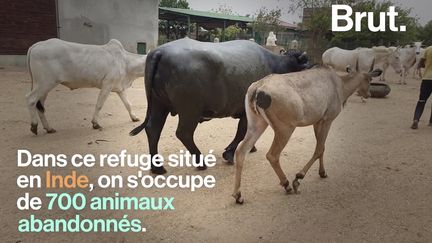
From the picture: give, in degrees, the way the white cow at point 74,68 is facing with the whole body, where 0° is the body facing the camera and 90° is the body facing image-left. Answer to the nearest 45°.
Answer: approximately 270°

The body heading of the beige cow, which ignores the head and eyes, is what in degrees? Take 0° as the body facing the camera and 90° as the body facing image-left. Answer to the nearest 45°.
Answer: approximately 225°

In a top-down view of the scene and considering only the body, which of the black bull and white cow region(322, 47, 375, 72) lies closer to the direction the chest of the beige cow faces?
the white cow

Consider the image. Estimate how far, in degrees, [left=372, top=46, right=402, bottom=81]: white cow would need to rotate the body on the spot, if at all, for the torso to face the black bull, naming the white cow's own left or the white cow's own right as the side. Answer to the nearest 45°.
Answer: approximately 90° to the white cow's own right
